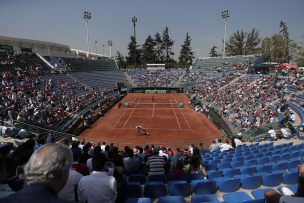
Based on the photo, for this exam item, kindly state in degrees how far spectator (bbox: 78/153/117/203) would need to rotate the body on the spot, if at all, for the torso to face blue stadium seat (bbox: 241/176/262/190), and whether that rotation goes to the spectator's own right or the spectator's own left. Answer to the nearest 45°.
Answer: approximately 45° to the spectator's own right

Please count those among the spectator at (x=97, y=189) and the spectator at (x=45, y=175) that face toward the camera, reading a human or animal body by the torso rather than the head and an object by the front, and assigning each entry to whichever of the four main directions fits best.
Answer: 0

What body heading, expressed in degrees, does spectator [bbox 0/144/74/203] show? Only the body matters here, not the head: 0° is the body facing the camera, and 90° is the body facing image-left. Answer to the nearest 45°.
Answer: approximately 225°

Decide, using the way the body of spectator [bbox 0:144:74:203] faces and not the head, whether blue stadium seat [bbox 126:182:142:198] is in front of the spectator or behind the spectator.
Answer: in front

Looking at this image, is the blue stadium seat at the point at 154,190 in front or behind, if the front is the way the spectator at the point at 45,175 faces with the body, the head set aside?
in front

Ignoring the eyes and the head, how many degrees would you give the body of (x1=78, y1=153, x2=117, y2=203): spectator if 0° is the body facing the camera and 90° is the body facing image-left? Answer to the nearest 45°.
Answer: approximately 180°

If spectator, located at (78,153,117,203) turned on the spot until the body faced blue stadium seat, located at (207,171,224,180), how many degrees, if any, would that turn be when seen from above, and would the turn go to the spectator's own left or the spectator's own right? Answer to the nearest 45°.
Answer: approximately 45° to the spectator's own right
